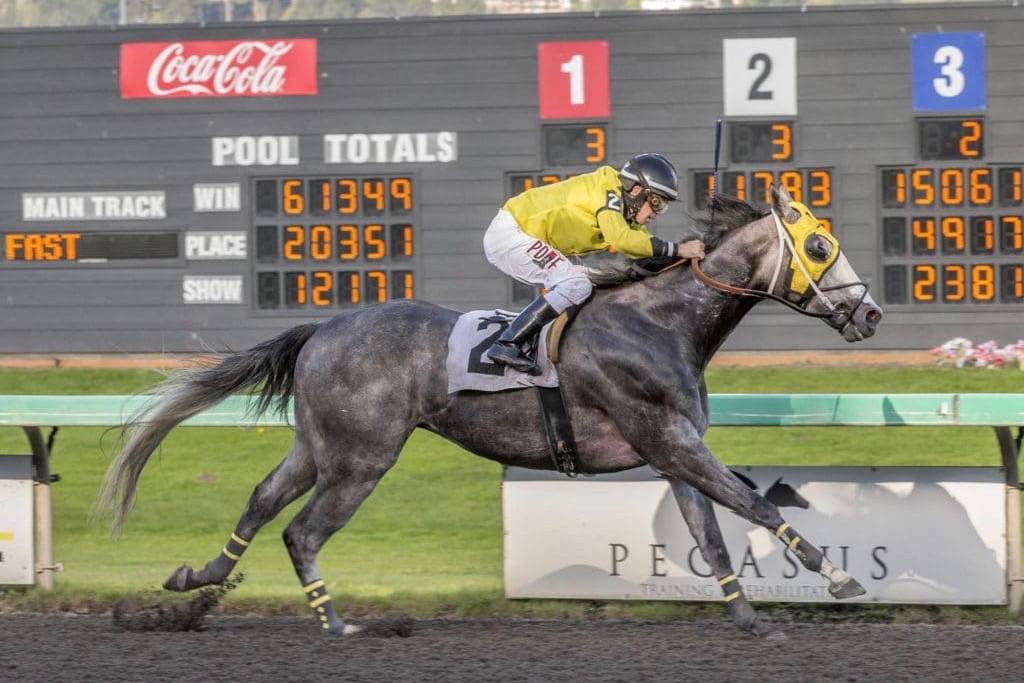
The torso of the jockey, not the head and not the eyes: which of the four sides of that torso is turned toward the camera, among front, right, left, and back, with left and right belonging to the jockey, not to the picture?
right

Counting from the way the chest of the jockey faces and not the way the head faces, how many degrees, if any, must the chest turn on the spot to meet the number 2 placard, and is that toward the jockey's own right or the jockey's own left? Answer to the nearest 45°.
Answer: approximately 90° to the jockey's own left

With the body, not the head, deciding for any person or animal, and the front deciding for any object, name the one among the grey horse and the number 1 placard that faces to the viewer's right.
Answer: the grey horse

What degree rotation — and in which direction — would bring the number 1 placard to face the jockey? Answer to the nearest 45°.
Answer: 0° — it already faces them

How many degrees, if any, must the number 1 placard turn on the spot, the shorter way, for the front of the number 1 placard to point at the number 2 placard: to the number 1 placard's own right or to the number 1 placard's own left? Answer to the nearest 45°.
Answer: approximately 90° to the number 1 placard's own left

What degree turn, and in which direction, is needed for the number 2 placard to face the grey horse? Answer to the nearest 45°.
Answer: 0° — it already faces it

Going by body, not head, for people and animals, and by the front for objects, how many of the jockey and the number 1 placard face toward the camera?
1

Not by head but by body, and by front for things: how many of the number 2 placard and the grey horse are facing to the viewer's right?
1

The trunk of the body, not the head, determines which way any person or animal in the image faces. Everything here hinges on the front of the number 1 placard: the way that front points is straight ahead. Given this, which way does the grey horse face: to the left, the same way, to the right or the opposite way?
to the left

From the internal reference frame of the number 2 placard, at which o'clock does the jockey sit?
The jockey is roughly at 12 o'clock from the number 2 placard.

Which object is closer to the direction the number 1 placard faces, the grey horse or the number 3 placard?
the grey horse

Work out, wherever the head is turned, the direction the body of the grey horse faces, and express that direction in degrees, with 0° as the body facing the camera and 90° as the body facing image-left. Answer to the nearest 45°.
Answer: approximately 270°

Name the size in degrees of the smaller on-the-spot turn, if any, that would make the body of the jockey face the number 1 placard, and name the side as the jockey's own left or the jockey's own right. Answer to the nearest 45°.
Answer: approximately 90° to the jockey's own left
